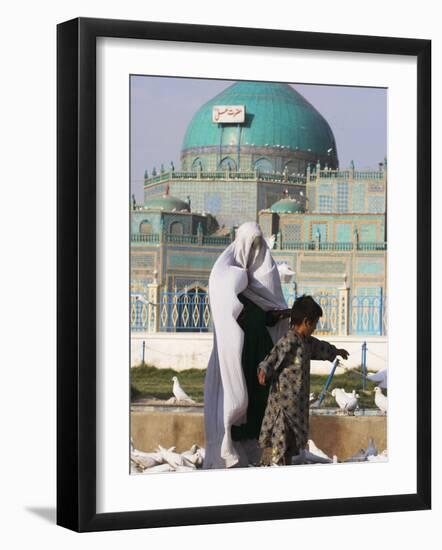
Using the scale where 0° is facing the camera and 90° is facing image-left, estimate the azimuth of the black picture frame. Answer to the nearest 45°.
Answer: approximately 315°

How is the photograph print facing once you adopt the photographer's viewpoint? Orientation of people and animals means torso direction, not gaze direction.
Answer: facing the viewer and to the right of the viewer
